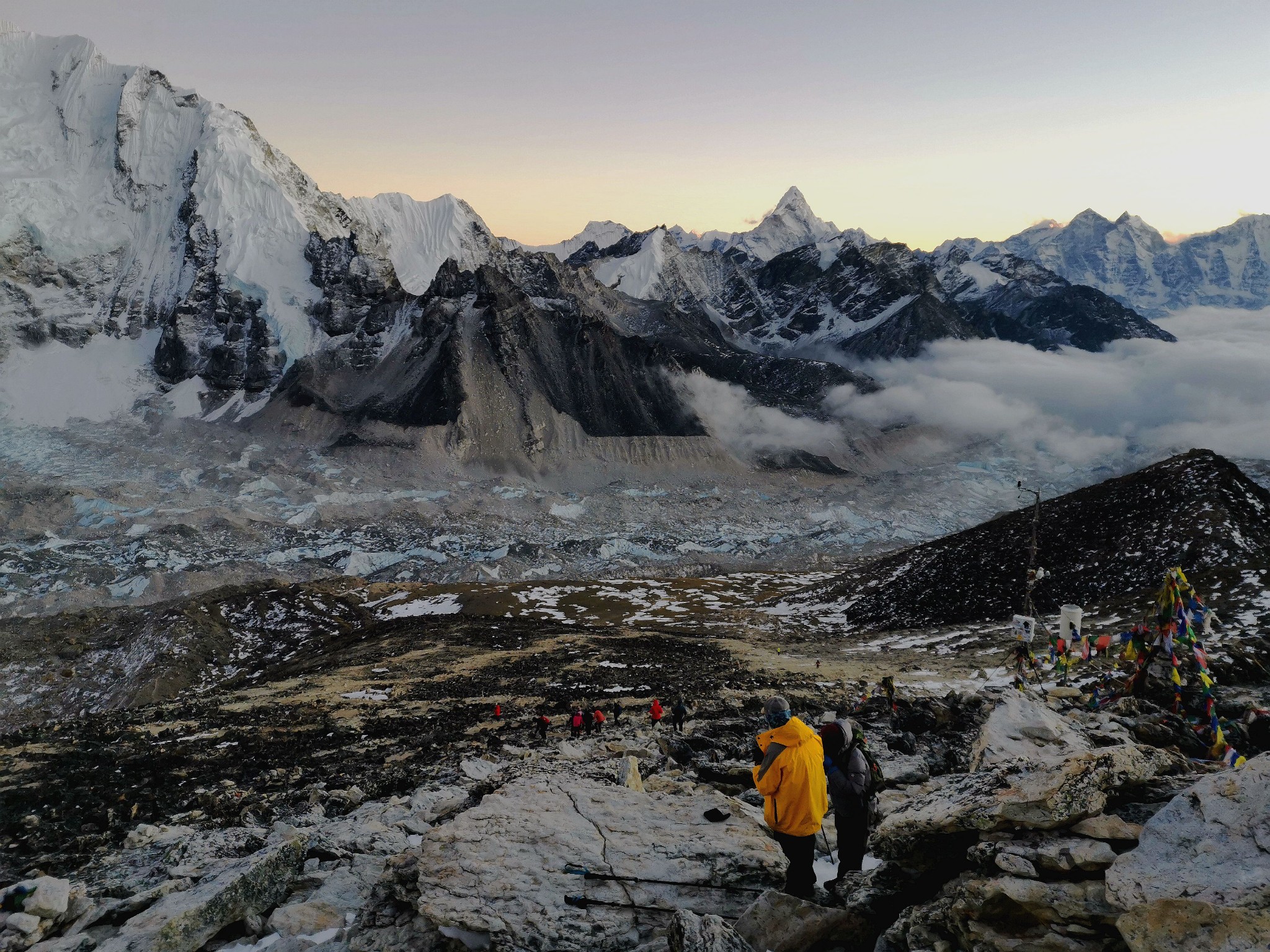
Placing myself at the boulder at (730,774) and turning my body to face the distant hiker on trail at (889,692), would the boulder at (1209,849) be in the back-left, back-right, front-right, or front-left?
back-right

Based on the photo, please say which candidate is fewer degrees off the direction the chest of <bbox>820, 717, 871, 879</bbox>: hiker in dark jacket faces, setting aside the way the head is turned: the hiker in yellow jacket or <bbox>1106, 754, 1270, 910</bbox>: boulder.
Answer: the hiker in yellow jacket
